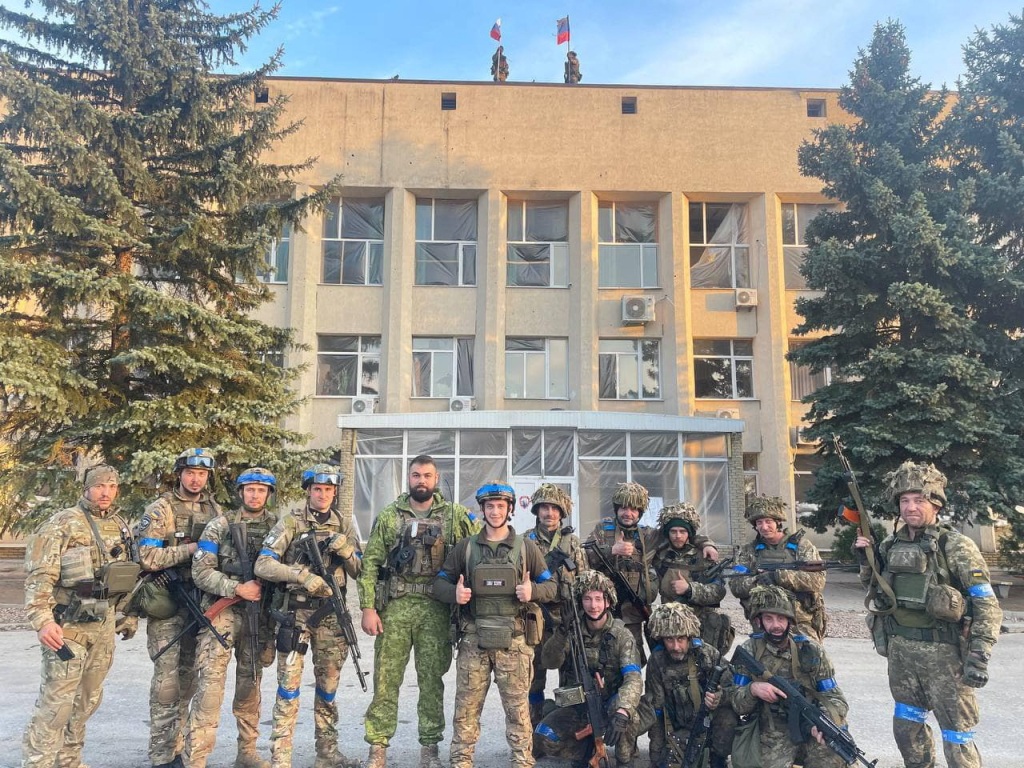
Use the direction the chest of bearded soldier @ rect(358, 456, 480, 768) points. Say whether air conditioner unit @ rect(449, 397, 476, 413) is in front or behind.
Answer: behind

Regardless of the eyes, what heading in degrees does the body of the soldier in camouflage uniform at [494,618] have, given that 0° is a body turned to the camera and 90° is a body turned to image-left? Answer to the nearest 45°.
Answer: approximately 0°

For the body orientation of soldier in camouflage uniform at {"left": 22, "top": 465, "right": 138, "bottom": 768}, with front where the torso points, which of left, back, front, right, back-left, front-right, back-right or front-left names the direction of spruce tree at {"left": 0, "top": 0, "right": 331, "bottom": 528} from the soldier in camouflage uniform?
back-left

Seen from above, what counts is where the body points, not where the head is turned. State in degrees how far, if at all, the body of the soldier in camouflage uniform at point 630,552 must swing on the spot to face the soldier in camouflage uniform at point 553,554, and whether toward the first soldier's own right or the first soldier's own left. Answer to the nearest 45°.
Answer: approximately 45° to the first soldier's own right

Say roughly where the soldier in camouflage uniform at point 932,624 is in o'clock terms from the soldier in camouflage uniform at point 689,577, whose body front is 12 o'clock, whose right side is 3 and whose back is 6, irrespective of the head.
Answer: the soldier in camouflage uniform at point 932,624 is roughly at 10 o'clock from the soldier in camouflage uniform at point 689,577.

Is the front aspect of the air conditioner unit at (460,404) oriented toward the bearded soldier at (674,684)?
yes
